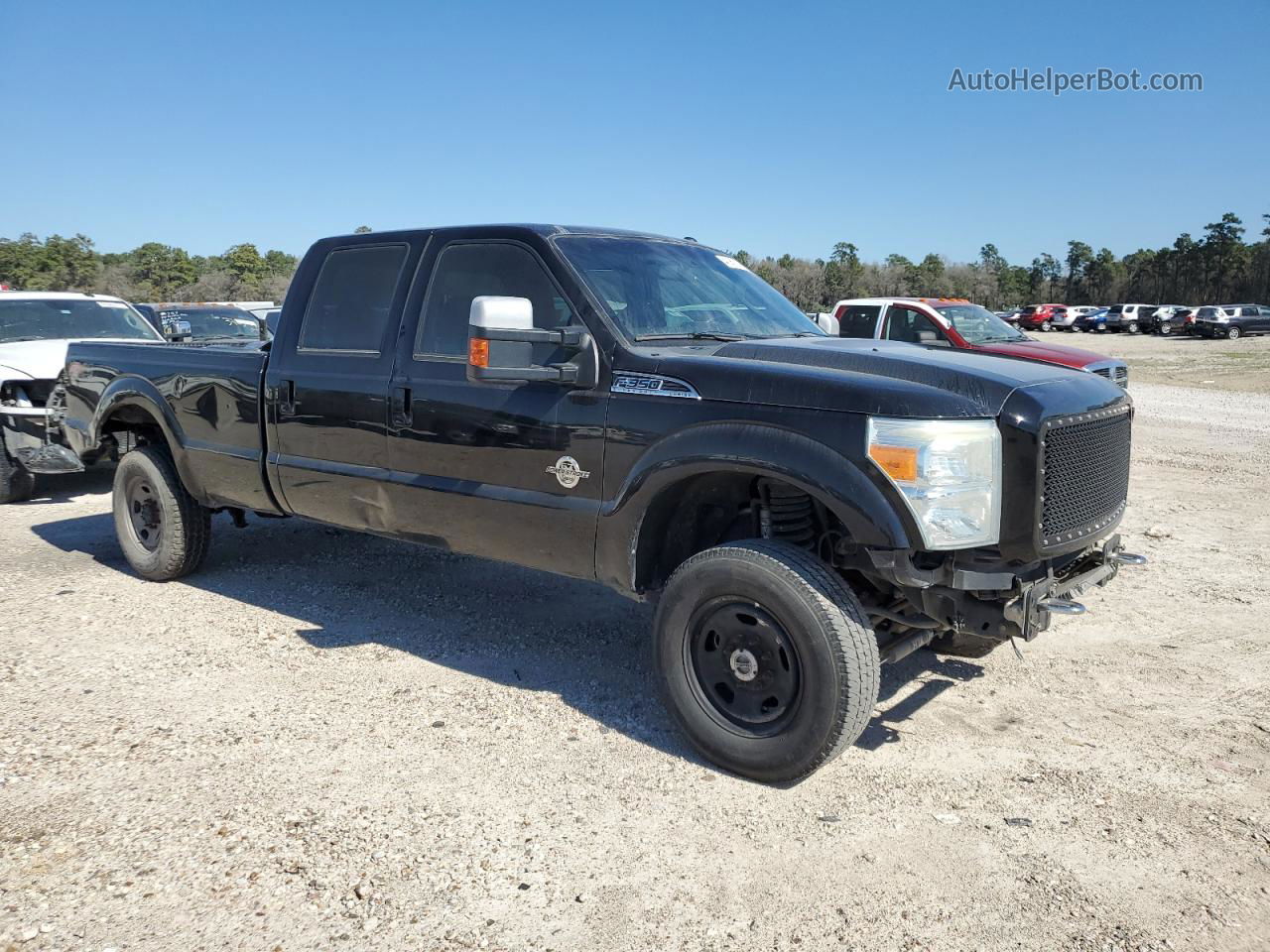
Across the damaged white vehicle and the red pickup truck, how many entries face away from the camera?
0

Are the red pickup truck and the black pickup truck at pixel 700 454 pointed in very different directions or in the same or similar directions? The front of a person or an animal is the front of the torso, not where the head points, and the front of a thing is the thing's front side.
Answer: same or similar directions

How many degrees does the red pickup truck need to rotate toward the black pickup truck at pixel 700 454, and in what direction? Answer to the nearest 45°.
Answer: approximately 45° to its right

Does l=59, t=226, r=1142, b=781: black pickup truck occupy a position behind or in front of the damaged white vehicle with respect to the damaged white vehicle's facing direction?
in front

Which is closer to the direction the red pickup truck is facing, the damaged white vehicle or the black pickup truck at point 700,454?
the black pickup truck

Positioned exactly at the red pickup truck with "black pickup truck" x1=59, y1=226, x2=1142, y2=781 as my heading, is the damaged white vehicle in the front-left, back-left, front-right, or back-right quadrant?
front-right

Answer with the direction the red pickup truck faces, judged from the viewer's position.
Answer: facing the viewer and to the right of the viewer

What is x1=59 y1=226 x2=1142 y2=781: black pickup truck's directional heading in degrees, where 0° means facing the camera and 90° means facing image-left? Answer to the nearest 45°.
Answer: approximately 315°

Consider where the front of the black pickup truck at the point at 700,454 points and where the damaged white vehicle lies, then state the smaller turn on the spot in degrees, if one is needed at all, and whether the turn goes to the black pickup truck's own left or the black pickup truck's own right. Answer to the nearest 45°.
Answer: approximately 180°
